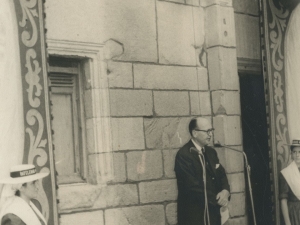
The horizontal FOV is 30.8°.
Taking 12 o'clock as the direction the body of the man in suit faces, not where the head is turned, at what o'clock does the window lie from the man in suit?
The window is roughly at 4 o'clock from the man in suit.

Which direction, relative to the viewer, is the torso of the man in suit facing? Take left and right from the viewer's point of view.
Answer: facing the viewer and to the right of the viewer
